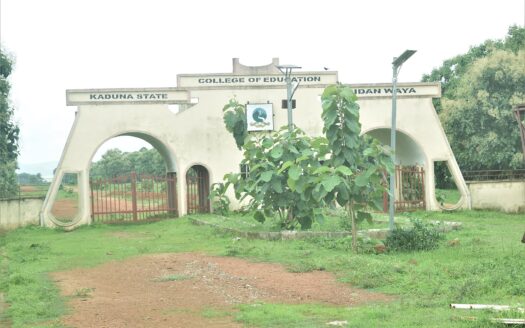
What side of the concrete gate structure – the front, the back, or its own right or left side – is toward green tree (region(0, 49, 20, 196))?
right

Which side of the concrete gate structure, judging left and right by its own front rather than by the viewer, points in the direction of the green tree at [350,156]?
front

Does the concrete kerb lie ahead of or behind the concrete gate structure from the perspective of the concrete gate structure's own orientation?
ahead

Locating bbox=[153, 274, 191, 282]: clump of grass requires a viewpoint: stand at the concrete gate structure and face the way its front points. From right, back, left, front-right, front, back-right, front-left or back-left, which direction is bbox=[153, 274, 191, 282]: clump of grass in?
front

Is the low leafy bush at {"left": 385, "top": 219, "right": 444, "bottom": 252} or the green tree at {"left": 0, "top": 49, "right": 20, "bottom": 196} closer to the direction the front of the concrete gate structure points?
the low leafy bush

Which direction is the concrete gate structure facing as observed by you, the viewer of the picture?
facing the viewer

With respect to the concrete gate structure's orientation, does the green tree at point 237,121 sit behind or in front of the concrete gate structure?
in front

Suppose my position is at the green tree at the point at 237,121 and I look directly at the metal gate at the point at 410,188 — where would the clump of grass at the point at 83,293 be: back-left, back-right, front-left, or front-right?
back-right

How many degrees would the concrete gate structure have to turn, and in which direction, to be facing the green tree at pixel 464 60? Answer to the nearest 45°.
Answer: approximately 135° to its left

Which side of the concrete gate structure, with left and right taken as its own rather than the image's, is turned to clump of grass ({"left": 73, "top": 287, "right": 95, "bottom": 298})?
front
